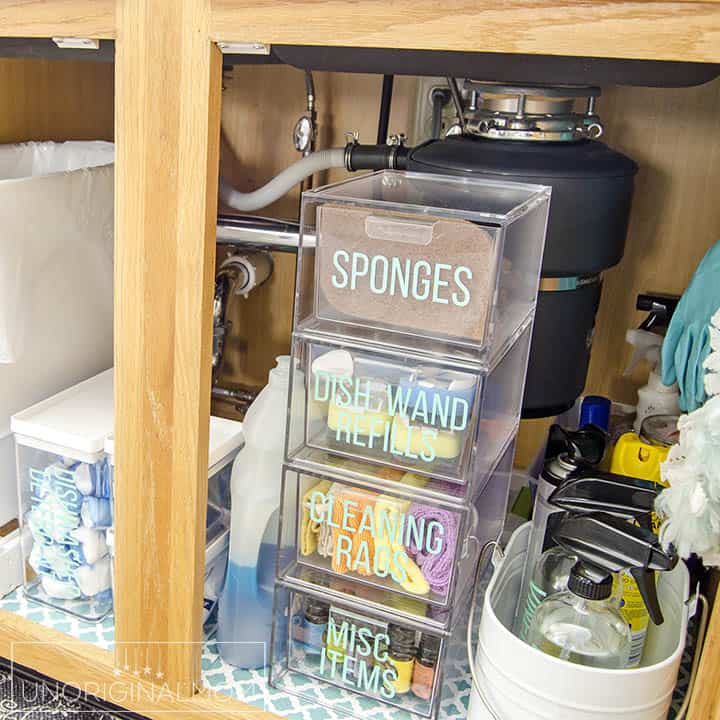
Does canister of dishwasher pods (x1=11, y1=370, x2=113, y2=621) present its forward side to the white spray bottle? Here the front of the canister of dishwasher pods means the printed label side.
no

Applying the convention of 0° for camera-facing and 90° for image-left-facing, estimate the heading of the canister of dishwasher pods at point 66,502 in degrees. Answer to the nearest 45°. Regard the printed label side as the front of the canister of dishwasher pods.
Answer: approximately 45°

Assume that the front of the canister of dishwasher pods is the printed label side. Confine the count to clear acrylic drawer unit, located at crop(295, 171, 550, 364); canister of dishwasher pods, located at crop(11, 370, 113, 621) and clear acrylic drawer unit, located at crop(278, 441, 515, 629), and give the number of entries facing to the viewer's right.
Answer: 0

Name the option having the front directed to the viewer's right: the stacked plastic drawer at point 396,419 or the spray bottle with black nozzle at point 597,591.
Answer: the spray bottle with black nozzle

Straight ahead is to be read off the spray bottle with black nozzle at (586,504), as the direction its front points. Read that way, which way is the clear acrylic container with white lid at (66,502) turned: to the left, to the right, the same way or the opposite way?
to the right

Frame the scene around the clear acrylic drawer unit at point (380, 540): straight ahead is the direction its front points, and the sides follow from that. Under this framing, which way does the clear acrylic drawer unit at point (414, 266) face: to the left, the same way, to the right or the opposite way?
the same way

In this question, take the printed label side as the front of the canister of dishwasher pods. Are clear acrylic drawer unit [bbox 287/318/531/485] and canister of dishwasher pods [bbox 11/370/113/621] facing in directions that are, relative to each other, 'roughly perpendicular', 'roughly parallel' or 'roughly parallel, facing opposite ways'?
roughly parallel

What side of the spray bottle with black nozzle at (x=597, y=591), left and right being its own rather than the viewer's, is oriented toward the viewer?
right

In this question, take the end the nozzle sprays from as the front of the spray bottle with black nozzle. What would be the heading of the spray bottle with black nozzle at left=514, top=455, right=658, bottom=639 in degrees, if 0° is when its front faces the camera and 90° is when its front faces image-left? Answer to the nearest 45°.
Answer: approximately 270°

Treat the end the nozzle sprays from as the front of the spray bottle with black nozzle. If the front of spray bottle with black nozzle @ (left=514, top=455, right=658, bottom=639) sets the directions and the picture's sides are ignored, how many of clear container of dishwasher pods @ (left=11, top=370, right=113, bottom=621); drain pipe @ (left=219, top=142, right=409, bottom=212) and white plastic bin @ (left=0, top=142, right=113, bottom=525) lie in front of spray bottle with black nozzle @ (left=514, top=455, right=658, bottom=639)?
0
